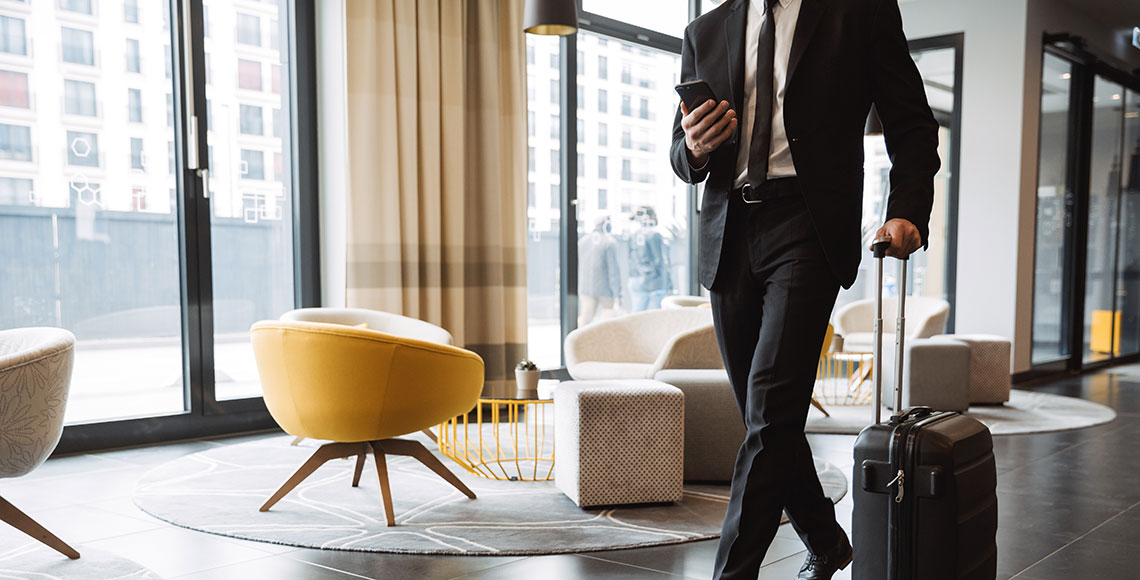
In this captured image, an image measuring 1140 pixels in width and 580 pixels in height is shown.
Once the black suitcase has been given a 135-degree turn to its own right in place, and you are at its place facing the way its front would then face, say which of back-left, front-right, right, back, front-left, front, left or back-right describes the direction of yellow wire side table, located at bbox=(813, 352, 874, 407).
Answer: right

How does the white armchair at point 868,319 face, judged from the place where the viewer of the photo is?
facing the viewer and to the left of the viewer

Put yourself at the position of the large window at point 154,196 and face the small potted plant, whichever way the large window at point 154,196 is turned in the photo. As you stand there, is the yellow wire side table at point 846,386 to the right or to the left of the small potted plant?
left

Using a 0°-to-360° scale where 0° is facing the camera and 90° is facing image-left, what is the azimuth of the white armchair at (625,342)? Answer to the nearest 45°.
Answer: approximately 45°

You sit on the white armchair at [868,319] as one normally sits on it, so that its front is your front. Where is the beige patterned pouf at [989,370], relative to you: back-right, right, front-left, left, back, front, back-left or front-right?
left

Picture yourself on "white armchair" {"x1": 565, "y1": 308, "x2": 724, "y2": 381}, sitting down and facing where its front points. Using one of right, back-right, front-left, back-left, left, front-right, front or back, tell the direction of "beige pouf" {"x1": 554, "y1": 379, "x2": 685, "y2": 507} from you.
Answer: front-left

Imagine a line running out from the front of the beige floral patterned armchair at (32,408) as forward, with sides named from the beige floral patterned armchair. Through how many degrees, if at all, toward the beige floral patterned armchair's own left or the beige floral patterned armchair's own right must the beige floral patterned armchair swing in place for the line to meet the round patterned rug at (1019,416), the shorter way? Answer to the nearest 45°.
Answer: approximately 135° to the beige floral patterned armchair's own right

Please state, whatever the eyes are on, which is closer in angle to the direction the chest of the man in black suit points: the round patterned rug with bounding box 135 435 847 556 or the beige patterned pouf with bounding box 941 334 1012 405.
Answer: the round patterned rug

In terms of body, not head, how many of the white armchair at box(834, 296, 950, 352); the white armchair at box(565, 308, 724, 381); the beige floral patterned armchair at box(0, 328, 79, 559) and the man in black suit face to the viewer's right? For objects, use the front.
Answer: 0

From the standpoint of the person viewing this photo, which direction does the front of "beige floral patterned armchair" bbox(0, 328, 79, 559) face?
facing away from the viewer and to the left of the viewer

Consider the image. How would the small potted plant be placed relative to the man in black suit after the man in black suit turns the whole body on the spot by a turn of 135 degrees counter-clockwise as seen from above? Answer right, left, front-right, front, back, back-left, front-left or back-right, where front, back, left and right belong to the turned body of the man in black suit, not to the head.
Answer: back-left
